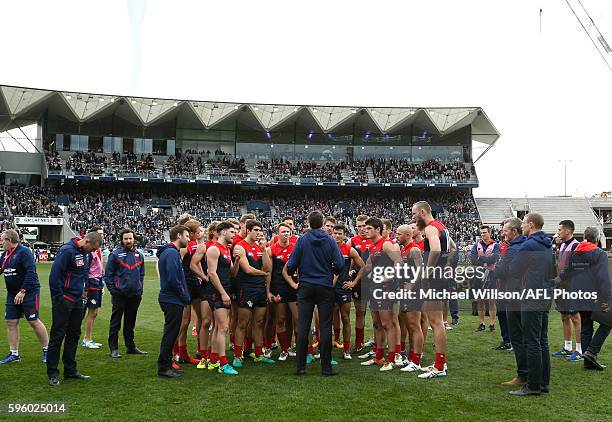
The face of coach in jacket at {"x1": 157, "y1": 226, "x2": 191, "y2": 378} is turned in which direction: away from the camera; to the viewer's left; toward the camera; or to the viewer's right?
to the viewer's right

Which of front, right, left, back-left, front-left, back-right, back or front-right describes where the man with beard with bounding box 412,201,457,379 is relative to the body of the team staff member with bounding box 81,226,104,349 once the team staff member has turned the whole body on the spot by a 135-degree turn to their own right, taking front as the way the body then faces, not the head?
left

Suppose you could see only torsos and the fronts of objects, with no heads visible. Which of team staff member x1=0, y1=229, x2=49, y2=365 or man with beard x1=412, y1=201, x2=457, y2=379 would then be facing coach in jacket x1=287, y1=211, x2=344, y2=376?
the man with beard

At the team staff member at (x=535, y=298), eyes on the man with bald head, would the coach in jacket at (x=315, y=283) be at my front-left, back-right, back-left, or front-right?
front-left

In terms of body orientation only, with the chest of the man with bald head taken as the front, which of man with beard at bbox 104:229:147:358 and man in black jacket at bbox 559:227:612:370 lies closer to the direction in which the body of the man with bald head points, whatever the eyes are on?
the man with beard

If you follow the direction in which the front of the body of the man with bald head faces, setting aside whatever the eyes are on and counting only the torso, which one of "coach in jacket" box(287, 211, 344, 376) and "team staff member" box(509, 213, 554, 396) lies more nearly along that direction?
the coach in jacket

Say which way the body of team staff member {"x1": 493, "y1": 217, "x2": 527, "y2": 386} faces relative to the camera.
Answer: to the viewer's left

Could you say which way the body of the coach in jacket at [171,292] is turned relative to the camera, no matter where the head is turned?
to the viewer's right

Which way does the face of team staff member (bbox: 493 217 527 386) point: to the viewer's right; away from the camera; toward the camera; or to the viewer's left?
to the viewer's left

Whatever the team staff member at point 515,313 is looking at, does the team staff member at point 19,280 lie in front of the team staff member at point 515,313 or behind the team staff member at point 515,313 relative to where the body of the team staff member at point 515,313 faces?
in front

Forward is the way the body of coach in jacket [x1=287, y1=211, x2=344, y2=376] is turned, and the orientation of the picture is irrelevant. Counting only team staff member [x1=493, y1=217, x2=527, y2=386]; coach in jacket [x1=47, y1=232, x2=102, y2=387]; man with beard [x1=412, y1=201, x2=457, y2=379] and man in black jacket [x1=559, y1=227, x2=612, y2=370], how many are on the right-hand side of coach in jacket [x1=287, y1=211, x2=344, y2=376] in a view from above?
3

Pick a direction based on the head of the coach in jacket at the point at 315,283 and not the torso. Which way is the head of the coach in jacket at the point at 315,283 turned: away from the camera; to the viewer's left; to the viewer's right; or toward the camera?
away from the camera

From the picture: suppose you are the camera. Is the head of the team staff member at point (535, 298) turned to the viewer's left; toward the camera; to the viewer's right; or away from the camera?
to the viewer's left

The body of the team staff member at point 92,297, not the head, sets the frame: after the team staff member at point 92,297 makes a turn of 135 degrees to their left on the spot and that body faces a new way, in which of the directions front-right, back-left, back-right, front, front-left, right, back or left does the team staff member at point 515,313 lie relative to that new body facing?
back

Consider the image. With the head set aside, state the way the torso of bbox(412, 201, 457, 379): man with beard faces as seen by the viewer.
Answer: to the viewer's left

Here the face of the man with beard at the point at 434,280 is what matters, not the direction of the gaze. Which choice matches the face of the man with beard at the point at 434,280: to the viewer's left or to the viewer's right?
to the viewer's left

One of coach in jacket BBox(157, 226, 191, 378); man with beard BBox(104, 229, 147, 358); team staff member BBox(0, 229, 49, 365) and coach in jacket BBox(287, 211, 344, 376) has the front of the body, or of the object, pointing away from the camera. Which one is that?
coach in jacket BBox(287, 211, 344, 376)
